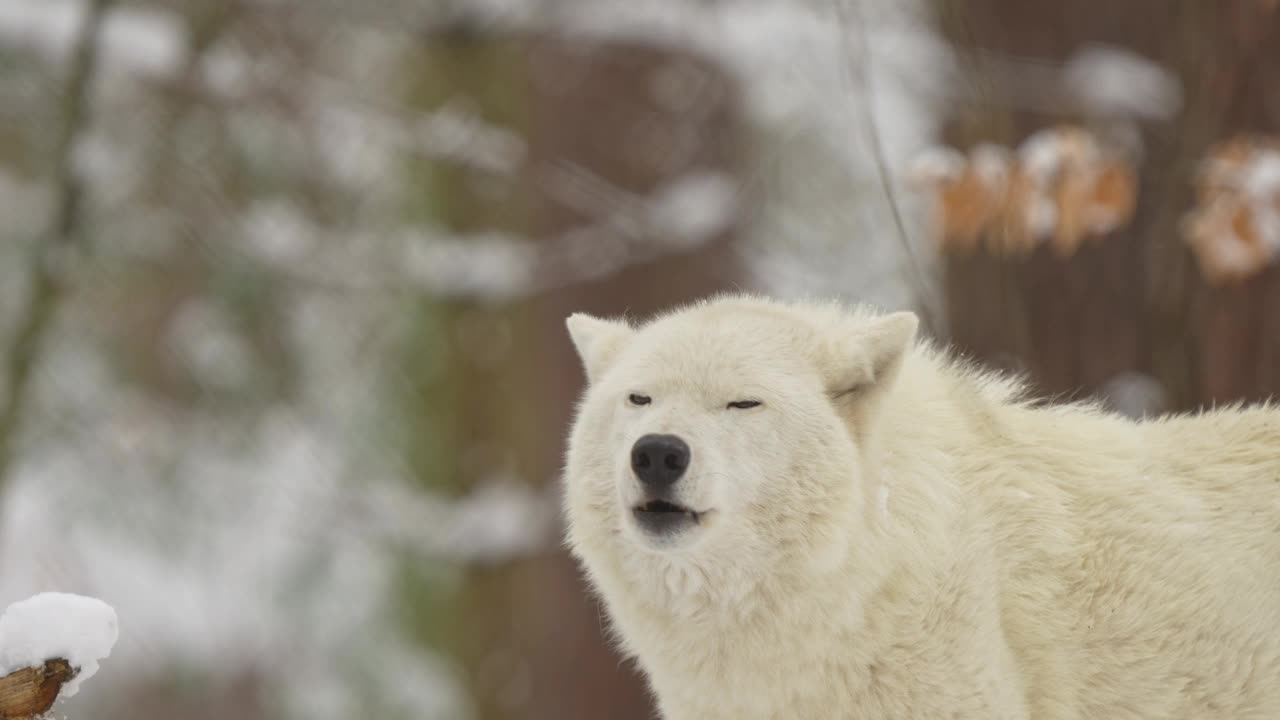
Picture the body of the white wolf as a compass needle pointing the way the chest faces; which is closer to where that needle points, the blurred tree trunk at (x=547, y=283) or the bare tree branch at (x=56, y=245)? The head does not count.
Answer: the bare tree branch

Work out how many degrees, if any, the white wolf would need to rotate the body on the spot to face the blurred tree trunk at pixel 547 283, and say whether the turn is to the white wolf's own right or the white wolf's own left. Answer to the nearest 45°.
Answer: approximately 135° to the white wolf's own right

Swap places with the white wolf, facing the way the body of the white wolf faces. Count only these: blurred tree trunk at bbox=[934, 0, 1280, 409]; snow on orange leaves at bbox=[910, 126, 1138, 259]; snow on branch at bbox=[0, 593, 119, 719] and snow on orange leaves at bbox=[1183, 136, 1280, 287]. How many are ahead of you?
1

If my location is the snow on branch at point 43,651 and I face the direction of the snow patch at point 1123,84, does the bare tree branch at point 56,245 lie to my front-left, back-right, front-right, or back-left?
front-left

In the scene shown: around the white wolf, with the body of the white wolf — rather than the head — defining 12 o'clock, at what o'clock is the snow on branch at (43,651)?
The snow on branch is roughly at 12 o'clock from the white wolf.

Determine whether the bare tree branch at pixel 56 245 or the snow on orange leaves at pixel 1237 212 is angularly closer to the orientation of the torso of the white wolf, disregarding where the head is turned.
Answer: the bare tree branch

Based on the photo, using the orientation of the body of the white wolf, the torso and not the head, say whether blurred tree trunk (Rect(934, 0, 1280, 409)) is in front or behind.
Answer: behind

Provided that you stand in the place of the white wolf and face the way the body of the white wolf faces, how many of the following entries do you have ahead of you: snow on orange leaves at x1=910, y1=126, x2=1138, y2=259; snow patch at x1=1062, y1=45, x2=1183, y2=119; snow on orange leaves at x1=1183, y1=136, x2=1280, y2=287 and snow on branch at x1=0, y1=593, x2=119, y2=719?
1

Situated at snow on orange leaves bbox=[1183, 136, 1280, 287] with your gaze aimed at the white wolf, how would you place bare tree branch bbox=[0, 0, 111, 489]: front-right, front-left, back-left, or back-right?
front-right

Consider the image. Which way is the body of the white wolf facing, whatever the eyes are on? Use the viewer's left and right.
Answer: facing the viewer and to the left of the viewer

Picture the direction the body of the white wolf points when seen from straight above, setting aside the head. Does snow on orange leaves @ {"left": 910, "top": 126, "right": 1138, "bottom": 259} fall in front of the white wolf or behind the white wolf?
behind

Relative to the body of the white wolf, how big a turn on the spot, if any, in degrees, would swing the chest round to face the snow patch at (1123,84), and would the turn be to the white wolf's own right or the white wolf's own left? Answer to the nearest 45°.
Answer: approximately 180°

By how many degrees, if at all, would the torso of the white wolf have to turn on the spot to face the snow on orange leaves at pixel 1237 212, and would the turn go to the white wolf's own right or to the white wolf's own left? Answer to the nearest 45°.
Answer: approximately 180°

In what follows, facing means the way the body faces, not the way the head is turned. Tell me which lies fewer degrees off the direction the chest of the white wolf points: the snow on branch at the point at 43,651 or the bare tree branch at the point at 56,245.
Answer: the snow on branch
